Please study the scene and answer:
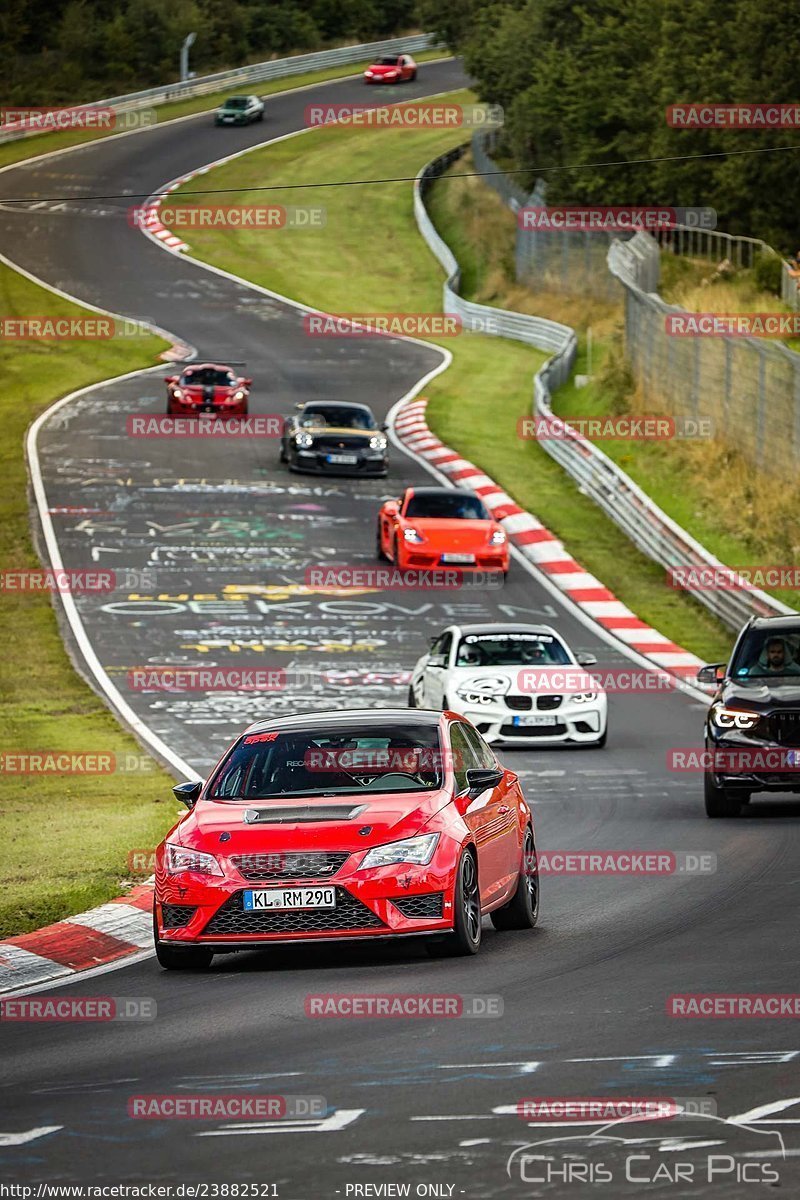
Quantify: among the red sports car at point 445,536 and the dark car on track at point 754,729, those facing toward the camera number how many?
2

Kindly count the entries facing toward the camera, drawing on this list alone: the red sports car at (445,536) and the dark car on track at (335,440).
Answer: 2

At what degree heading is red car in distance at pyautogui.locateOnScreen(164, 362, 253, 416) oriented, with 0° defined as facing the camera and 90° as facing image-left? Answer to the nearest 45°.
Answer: approximately 0°

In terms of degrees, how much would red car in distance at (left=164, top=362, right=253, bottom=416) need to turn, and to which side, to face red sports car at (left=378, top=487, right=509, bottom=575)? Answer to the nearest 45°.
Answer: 0° — it already faces it

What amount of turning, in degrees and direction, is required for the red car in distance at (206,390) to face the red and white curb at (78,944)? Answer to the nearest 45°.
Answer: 0° — it already faces it

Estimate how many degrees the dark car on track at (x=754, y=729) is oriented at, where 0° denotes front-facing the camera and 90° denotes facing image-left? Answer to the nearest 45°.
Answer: approximately 0°
